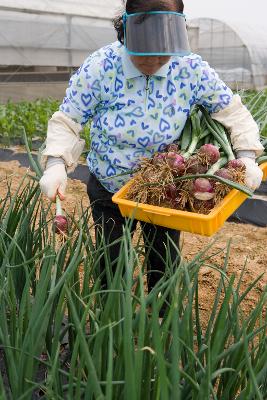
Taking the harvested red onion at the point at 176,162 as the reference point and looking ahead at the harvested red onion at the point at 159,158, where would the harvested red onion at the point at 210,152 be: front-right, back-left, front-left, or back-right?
back-right

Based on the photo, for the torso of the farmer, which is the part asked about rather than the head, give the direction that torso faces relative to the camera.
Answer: toward the camera
